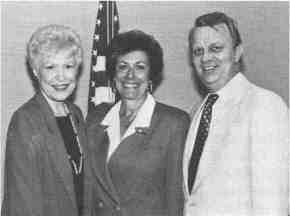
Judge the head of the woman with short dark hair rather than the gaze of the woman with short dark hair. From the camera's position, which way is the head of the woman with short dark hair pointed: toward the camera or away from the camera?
toward the camera

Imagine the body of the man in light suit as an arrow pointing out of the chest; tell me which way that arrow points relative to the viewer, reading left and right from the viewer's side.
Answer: facing the viewer and to the left of the viewer

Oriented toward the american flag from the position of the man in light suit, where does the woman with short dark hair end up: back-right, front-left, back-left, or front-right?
front-left

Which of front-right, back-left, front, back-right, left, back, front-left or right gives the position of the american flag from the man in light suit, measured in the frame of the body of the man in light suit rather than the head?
right
